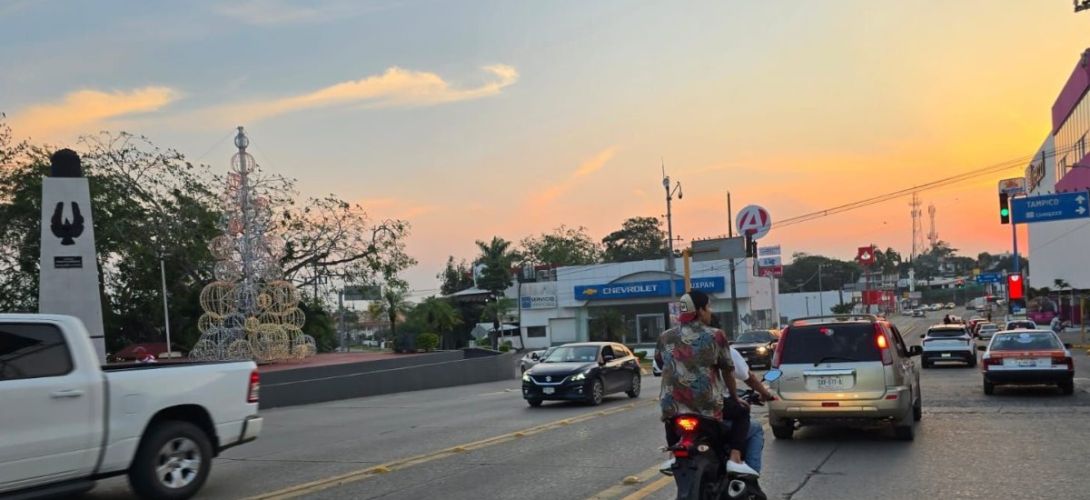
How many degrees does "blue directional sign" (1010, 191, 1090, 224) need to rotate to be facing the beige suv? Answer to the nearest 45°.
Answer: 0° — it already faces it

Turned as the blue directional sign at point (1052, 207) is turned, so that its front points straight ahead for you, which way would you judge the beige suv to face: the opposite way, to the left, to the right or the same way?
the opposite way

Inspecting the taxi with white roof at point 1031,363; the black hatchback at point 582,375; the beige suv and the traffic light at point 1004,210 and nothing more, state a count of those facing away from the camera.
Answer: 2

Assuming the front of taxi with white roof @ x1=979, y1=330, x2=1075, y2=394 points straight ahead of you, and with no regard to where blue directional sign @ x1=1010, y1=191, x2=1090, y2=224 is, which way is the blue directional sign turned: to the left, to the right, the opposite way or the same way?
the opposite way

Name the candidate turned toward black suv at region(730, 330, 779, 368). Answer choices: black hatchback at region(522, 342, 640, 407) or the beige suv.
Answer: the beige suv

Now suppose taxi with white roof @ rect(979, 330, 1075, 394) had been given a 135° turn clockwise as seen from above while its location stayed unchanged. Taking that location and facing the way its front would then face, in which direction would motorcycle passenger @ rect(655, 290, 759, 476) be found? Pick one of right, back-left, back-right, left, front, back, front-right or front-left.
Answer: front-right

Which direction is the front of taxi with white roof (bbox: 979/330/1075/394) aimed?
away from the camera

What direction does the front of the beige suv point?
away from the camera
